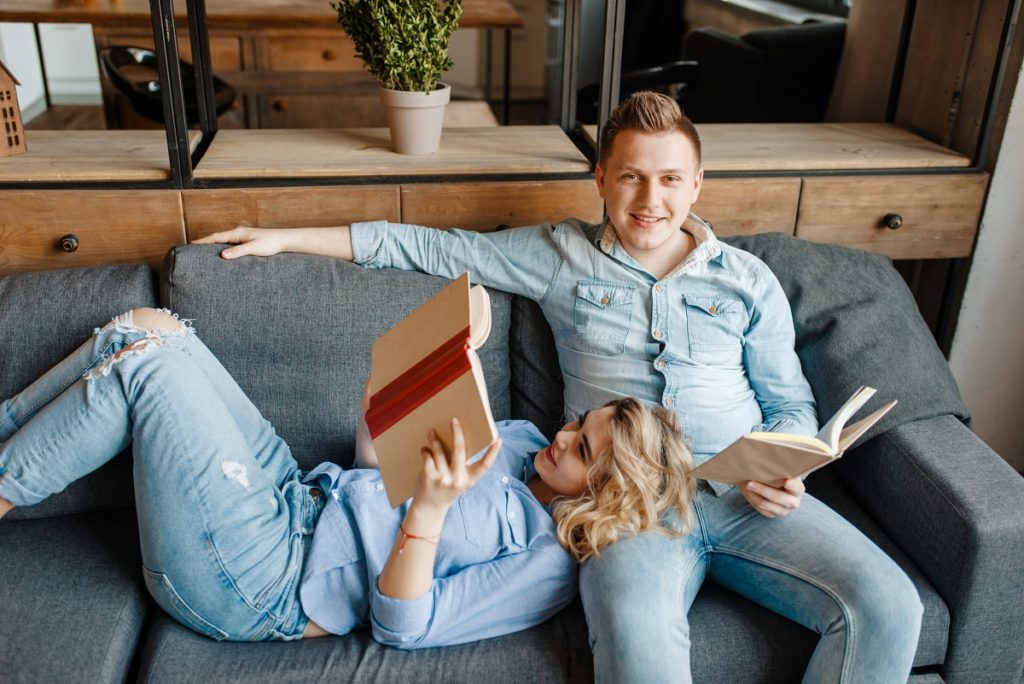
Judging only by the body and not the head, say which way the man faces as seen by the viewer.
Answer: toward the camera

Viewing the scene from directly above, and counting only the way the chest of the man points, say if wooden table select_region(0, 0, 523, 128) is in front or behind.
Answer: behind

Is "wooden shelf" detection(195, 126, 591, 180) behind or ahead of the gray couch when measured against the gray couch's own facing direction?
behind

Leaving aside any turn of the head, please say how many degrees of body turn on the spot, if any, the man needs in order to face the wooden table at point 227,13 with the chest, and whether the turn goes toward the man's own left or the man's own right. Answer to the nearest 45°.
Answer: approximately 135° to the man's own right

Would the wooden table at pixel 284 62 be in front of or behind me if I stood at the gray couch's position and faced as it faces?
behind

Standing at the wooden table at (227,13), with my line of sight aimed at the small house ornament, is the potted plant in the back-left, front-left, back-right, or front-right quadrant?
front-left

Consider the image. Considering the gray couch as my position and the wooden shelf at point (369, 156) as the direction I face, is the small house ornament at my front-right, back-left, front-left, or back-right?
front-left

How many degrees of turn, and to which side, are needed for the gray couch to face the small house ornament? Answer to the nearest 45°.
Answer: approximately 135° to its right

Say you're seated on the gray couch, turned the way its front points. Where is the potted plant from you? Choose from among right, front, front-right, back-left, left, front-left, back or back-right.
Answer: back

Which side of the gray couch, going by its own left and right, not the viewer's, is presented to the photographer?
front
